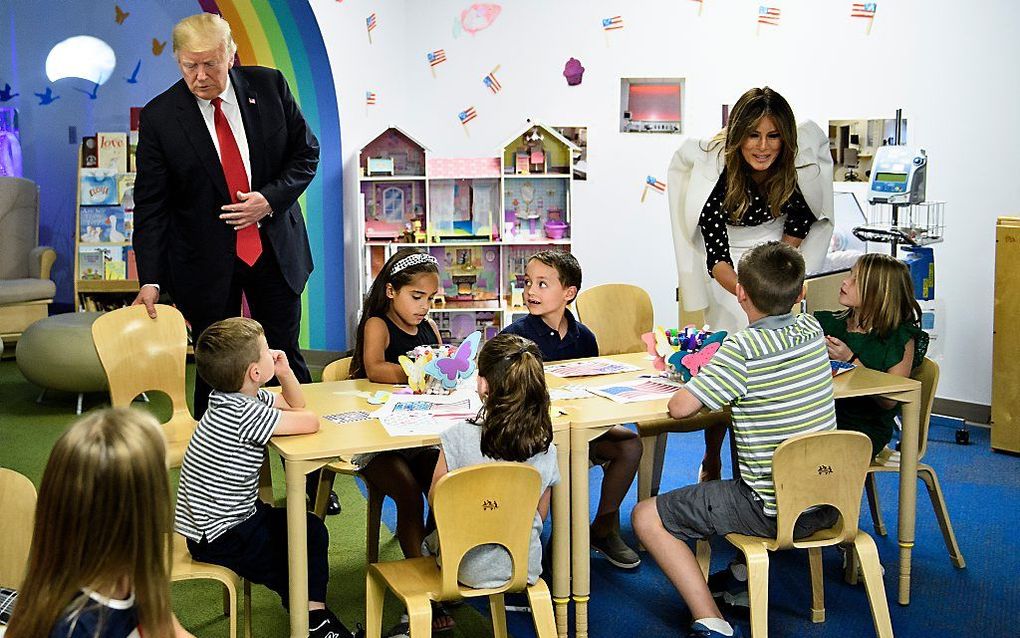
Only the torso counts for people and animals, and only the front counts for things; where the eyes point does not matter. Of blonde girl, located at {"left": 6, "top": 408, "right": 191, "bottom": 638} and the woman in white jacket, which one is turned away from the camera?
the blonde girl

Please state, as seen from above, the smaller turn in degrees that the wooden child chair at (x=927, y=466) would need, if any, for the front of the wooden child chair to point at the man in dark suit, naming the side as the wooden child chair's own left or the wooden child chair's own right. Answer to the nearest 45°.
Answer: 0° — it already faces them

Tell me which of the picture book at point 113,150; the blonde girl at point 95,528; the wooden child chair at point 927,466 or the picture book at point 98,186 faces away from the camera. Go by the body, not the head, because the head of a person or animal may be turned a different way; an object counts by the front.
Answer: the blonde girl

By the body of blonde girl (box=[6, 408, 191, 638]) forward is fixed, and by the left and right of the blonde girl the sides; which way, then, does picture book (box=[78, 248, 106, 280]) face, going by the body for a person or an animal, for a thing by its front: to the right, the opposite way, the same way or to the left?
the opposite way

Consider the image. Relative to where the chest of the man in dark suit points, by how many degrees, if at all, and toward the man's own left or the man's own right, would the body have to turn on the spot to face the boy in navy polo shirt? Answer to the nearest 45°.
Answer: approximately 90° to the man's own left

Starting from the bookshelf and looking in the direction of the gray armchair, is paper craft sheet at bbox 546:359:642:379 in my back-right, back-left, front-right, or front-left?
back-left

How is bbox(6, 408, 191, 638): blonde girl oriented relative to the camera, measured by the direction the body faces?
away from the camera

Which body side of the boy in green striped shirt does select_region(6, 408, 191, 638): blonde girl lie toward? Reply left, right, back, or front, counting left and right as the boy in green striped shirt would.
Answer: left

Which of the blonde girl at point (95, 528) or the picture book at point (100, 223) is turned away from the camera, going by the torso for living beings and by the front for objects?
the blonde girl
